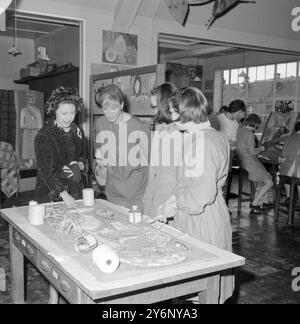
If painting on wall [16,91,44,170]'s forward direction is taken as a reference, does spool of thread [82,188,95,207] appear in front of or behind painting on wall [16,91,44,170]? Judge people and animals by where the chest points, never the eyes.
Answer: in front

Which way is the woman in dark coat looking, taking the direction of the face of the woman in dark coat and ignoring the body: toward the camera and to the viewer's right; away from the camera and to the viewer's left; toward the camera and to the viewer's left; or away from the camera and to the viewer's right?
toward the camera and to the viewer's right

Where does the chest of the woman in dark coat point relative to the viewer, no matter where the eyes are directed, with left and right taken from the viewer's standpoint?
facing the viewer and to the right of the viewer

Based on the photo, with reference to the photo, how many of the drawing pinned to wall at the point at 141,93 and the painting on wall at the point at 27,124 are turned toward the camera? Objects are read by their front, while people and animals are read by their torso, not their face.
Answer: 2

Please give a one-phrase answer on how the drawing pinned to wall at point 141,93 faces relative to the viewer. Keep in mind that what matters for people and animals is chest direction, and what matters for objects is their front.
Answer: facing the viewer

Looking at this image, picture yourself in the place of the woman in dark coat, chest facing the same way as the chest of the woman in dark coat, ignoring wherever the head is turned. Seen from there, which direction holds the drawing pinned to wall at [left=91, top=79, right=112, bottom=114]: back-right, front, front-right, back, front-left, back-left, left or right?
back-left

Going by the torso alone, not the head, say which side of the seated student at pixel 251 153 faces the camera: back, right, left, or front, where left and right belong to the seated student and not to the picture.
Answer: right

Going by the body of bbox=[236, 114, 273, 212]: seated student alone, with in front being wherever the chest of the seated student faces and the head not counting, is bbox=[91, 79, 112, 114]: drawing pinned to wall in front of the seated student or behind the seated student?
behind

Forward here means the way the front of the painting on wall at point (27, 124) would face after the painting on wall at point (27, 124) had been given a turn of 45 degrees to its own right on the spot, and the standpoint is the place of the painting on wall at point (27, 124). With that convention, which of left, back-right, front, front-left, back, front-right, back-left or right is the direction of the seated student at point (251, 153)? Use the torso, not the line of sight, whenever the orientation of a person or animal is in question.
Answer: left

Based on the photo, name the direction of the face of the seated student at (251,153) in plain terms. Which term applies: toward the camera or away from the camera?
away from the camera

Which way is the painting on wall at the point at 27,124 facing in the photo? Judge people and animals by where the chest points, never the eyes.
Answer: toward the camera
